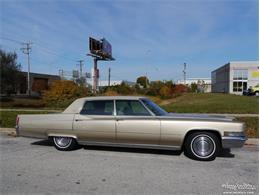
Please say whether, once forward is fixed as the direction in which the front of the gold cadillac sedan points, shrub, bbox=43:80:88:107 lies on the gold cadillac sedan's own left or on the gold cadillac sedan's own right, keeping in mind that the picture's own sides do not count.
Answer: on the gold cadillac sedan's own left

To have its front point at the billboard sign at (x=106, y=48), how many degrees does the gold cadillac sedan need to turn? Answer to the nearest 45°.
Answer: approximately 90° to its left

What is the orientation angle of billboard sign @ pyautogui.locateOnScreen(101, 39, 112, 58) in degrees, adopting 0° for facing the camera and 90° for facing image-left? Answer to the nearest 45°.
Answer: approximately 315°

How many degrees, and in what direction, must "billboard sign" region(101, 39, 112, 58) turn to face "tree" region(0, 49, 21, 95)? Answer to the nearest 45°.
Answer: approximately 135° to its right

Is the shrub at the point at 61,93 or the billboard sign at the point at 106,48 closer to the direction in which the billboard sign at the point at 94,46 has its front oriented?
the shrub

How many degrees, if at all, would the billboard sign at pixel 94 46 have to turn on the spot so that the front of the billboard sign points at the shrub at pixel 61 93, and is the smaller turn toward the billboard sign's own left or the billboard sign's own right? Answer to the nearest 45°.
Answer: approximately 45° to the billboard sign's own right

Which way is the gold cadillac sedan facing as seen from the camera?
to the viewer's right

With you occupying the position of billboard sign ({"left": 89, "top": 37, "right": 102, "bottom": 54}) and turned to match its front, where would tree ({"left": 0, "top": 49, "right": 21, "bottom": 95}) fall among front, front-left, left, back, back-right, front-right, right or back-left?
back-right

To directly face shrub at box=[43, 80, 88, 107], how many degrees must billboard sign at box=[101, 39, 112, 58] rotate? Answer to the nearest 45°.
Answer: approximately 45° to its right

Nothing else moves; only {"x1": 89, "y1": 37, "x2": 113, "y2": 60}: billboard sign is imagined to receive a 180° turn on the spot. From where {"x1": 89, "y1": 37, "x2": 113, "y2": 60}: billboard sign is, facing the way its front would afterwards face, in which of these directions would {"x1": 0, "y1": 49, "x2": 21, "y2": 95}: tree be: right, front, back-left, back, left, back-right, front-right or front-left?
front-left
